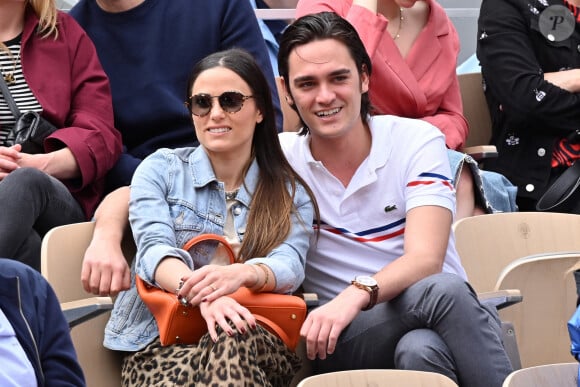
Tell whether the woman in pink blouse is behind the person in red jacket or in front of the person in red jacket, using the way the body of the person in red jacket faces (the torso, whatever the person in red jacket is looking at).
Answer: behind

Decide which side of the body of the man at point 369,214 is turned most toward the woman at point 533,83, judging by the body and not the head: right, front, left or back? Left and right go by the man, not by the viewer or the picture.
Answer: back

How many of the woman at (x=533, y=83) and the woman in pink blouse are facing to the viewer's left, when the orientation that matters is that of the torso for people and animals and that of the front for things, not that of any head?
0

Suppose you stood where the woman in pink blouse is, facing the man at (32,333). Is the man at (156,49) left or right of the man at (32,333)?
right

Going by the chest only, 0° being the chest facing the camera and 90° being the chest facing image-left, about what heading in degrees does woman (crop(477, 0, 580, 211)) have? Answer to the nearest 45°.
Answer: approximately 315°

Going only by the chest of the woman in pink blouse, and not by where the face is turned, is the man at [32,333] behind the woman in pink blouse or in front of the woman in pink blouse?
in front

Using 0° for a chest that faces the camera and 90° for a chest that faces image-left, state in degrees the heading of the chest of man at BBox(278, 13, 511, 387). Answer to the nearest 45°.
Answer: approximately 45°

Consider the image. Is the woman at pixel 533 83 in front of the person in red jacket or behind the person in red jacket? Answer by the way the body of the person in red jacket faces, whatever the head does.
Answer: behind
